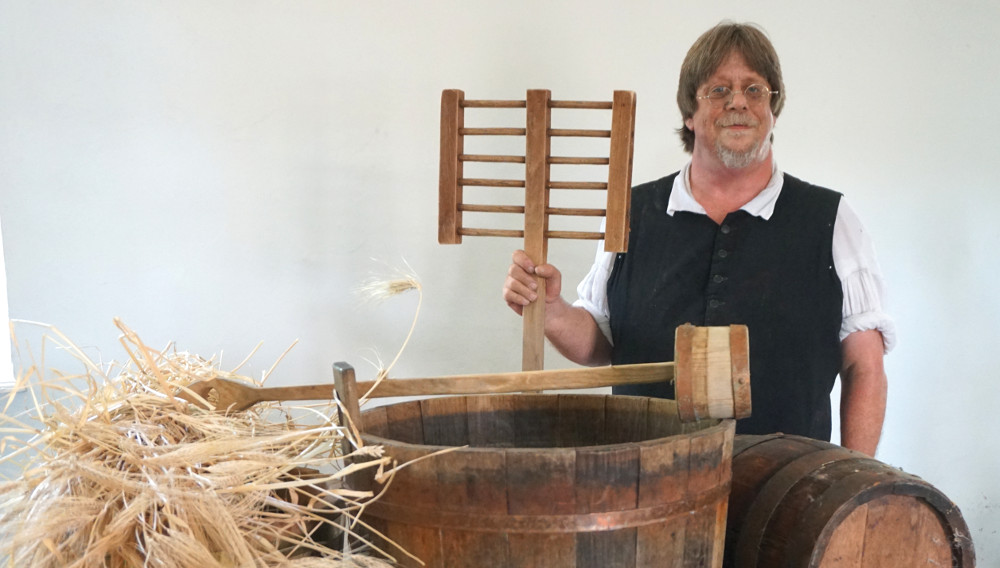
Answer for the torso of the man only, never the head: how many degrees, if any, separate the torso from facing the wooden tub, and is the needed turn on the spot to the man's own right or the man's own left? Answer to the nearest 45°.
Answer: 0° — they already face it

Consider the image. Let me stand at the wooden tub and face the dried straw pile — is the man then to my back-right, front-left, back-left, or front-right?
back-right

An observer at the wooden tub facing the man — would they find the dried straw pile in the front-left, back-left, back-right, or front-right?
back-left

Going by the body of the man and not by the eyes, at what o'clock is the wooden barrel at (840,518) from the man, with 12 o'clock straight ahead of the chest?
The wooden barrel is roughly at 12 o'clock from the man.

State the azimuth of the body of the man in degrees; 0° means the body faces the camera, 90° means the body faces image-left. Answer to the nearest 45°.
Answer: approximately 0°

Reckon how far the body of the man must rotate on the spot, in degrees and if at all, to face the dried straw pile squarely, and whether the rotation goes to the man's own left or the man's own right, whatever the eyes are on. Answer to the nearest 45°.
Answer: approximately 45° to the man's own right
